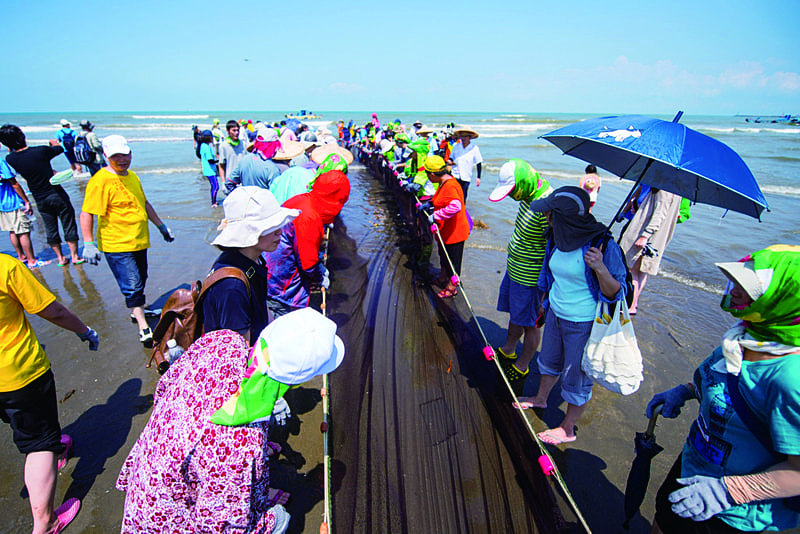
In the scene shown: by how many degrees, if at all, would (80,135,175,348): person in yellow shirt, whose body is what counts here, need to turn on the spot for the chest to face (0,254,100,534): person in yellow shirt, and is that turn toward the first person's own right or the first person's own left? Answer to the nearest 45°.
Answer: approximately 45° to the first person's own right

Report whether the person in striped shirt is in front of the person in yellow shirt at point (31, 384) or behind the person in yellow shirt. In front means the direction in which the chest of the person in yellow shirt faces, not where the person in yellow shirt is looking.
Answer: in front

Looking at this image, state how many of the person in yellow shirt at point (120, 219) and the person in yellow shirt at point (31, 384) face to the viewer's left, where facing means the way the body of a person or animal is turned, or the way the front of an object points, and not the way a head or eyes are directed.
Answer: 0

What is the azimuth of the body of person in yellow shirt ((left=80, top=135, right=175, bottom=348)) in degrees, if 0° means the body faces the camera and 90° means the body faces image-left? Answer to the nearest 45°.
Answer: approximately 315°

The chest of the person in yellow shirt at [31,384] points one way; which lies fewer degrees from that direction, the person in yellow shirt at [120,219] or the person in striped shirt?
the person in striped shirt

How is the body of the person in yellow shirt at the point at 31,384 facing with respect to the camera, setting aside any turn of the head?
to the viewer's right

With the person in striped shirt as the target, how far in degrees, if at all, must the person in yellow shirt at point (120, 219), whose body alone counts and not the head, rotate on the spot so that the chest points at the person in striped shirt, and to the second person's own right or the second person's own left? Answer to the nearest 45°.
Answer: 0° — they already face them
